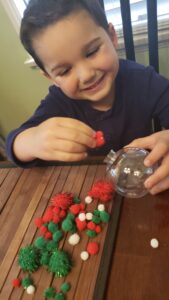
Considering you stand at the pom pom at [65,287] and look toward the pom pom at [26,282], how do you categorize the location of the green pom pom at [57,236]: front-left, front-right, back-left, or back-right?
front-right

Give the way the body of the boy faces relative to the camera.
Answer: toward the camera

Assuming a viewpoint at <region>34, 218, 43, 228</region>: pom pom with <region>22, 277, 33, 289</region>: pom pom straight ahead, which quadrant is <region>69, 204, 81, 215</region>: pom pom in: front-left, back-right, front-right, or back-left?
back-left
